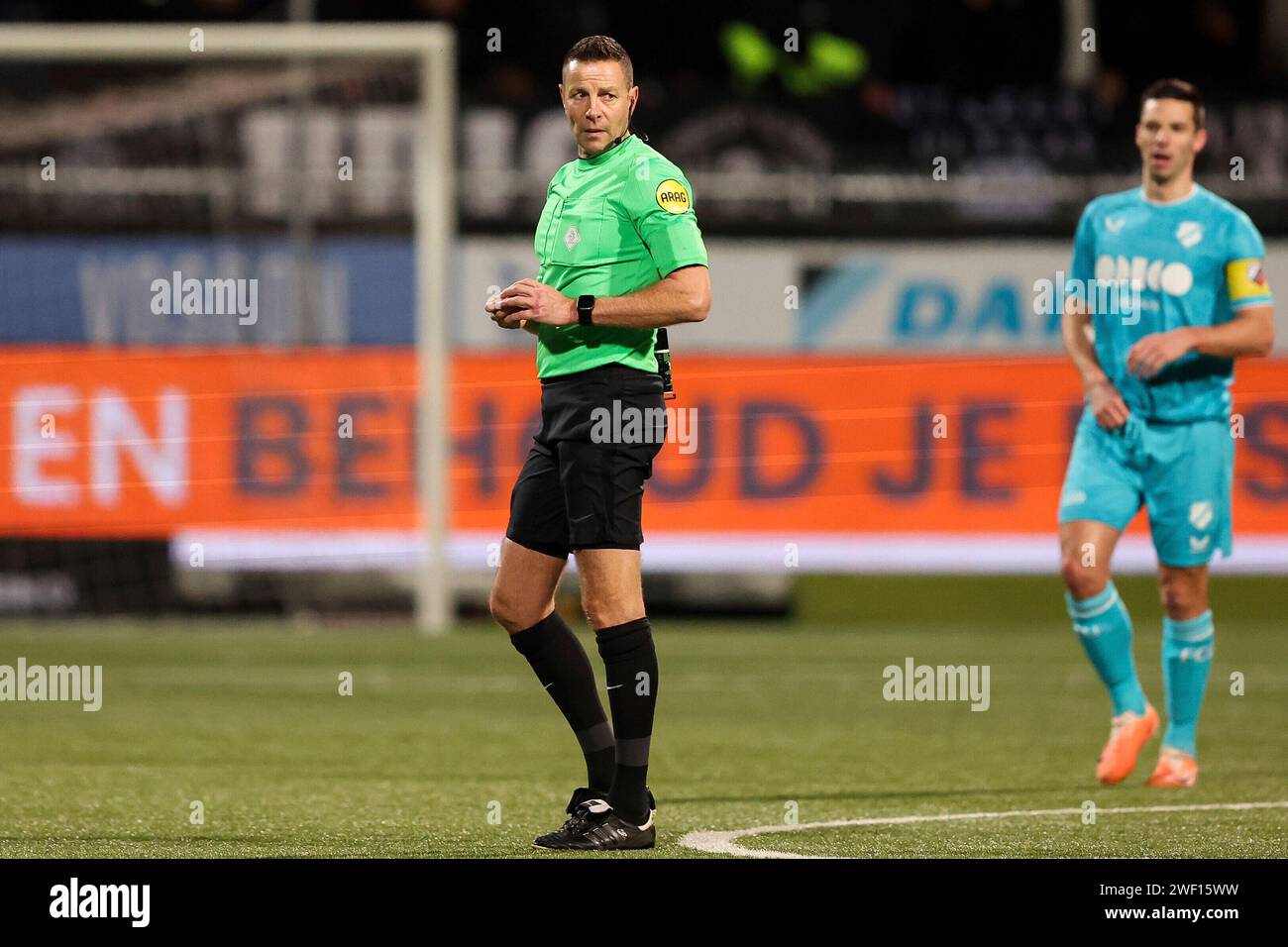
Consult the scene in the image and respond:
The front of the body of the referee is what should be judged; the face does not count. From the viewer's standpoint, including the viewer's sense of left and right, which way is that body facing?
facing the viewer and to the left of the viewer

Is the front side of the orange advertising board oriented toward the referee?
yes

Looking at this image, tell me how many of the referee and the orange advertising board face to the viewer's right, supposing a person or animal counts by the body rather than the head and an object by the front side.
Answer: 0

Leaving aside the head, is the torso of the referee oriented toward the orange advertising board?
no

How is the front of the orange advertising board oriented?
toward the camera
